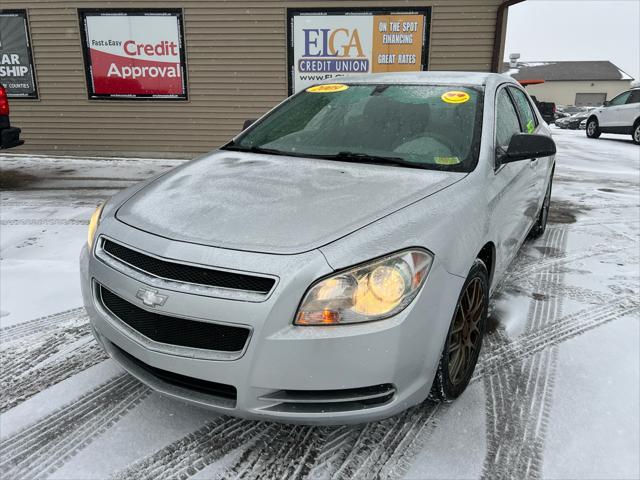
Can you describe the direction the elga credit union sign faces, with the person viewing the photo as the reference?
facing the viewer

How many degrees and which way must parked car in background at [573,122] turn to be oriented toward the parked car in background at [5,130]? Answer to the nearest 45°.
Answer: approximately 45° to its left

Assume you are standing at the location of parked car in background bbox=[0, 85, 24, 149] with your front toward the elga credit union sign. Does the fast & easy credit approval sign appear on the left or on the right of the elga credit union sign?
left

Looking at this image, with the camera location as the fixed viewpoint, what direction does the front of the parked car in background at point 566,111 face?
facing the viewer and to the left of the viewer

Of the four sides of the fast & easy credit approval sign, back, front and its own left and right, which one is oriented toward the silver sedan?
front

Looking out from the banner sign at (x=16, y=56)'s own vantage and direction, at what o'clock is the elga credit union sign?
The elga credit union sign is roughly at 10 o'clock from the banner sign.

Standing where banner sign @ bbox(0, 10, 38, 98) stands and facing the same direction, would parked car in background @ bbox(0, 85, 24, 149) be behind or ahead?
ahead

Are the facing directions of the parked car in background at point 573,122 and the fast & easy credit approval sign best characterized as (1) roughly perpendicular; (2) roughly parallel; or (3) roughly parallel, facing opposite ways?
roughly perpendicular

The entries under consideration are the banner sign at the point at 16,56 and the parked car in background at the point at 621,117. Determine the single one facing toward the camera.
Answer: the banner sign

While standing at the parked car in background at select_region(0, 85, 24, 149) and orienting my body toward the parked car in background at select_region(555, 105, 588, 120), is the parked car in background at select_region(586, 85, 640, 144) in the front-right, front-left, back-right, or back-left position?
front-right

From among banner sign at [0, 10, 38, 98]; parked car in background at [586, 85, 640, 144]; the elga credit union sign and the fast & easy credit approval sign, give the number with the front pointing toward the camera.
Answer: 3

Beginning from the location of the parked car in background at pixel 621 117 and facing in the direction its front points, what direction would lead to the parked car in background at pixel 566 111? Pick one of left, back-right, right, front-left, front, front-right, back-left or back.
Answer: front-right

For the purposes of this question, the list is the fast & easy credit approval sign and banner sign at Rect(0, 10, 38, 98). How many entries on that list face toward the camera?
2

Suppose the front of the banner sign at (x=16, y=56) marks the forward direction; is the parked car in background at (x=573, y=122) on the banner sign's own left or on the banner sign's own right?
on the banner sign's own left

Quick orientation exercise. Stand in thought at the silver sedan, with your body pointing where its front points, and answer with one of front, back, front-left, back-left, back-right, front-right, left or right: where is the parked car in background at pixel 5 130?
right

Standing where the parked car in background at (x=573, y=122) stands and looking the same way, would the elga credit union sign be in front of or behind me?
in front

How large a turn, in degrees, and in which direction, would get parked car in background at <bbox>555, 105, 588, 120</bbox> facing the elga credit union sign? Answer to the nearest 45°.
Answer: approximately 45° to its left

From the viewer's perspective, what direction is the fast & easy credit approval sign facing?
toward the camera
